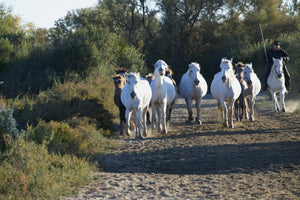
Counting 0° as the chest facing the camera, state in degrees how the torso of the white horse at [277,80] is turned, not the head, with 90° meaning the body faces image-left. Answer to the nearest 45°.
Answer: approximately 0°

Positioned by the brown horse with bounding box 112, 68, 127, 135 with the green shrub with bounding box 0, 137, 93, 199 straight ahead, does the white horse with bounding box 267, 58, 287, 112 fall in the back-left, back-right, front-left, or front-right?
back-left

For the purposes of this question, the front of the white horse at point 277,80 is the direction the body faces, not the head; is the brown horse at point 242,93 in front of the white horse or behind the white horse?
in front

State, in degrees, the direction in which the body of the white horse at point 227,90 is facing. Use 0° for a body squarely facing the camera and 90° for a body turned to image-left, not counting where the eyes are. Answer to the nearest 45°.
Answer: approximately 0°

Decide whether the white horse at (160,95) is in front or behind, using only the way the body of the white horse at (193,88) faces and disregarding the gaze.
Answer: in front

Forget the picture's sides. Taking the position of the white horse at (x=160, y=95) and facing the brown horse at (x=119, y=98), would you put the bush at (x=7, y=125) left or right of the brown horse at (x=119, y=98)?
left

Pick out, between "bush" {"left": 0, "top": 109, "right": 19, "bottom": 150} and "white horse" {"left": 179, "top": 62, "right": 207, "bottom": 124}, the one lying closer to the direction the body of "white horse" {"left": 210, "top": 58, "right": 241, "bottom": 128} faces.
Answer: the bush
